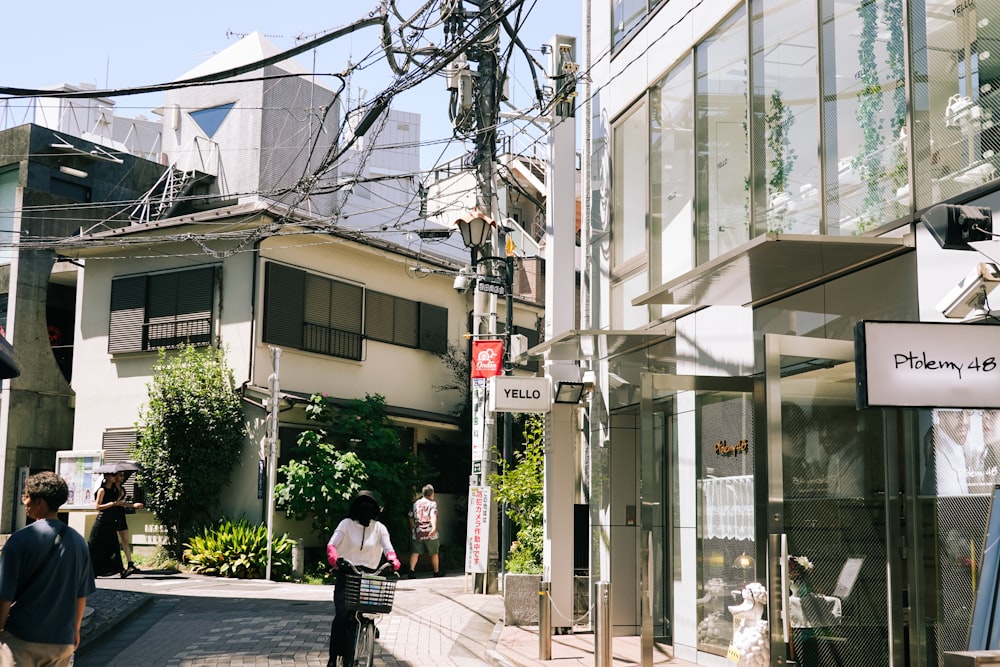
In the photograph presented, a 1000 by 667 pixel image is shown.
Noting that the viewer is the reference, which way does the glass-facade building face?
facing the viewer and to the left of the viewer

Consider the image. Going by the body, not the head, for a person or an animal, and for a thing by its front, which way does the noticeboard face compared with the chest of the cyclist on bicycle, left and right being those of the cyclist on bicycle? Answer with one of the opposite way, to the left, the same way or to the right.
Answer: the same way

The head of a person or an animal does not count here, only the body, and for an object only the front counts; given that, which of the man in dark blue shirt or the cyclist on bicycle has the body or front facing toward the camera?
the cyclist on bicycle

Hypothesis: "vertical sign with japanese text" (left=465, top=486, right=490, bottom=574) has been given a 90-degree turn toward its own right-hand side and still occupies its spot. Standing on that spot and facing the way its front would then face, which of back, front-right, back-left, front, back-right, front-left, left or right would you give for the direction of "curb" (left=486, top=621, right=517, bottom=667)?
left

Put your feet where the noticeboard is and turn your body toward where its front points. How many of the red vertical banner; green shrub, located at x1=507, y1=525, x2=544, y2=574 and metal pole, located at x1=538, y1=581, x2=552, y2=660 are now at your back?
0

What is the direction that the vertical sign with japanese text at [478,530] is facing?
toward the camera

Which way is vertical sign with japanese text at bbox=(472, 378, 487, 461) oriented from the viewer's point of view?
toward the camera

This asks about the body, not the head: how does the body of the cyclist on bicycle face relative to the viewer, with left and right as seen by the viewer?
facing the viewer

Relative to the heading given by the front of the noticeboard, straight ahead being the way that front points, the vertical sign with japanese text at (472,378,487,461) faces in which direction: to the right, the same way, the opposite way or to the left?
the same way

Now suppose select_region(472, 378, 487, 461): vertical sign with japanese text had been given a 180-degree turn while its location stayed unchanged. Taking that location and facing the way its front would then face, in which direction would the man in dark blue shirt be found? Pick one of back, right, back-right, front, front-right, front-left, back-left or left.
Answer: back

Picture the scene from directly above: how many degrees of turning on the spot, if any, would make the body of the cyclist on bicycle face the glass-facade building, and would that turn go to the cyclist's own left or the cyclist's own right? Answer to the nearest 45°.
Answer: approximately 45° to the cyclist's own left

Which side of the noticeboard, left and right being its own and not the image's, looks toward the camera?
front
